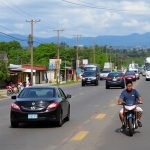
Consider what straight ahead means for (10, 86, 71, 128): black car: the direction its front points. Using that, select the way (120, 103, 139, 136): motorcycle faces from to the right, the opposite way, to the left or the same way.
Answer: the opposite way

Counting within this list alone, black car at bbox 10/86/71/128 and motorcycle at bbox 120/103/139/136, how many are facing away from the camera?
1

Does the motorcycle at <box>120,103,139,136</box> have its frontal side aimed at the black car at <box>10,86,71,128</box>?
no

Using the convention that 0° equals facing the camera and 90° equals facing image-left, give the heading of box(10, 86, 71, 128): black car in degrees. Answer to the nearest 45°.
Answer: approximately 180°

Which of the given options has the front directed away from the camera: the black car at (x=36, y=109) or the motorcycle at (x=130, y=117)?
the black car

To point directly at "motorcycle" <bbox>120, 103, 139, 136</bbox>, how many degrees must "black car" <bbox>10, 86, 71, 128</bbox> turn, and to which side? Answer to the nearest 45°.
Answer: approximately 135° to its right

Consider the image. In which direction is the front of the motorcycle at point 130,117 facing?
toward the camera
